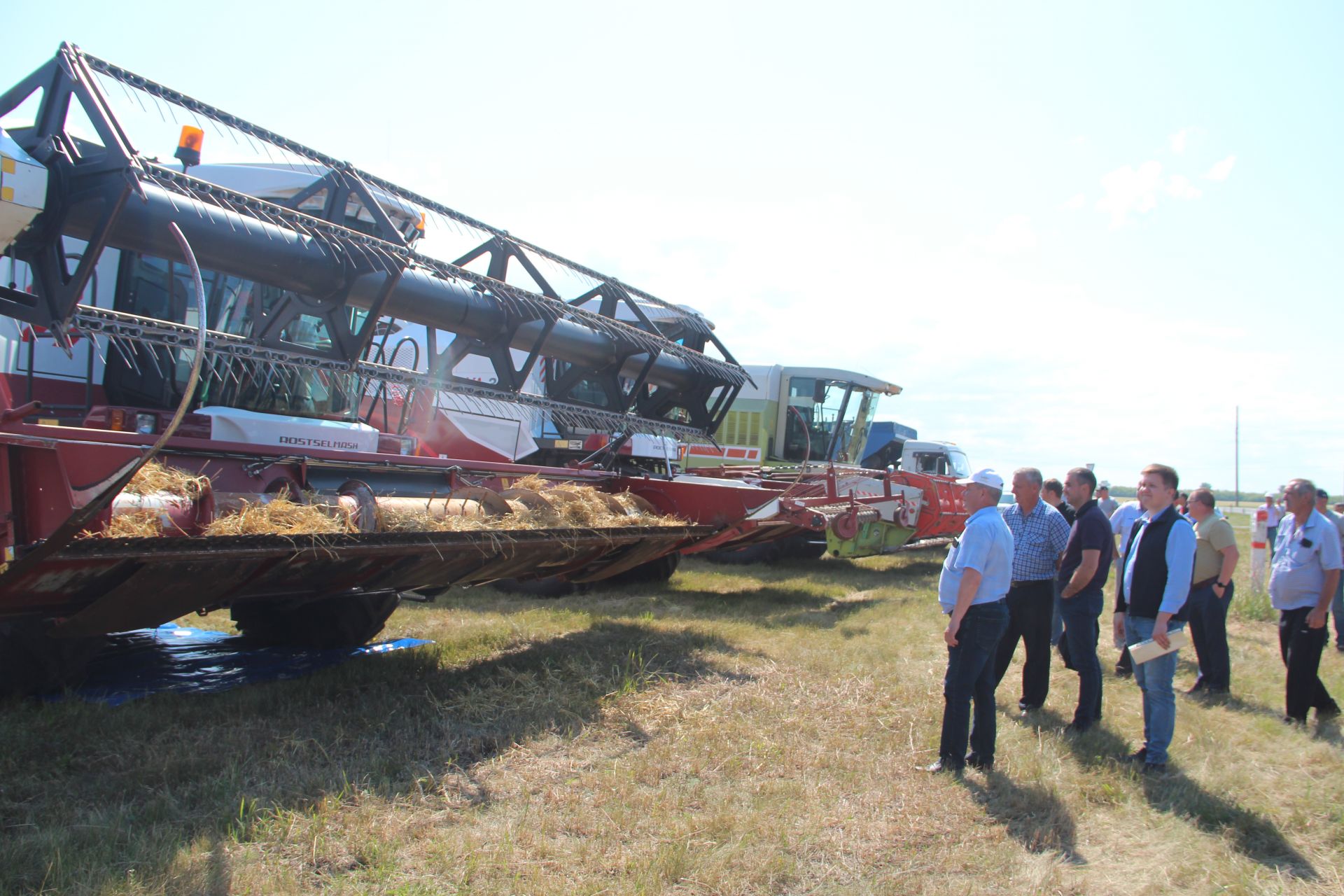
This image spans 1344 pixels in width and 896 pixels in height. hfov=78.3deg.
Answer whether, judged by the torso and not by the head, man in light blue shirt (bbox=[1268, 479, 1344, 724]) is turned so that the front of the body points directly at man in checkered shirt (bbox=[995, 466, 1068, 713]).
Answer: yes

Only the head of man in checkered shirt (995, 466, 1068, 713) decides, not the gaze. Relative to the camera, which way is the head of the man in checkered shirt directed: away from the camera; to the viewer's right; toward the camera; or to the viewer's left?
to the viewer's left

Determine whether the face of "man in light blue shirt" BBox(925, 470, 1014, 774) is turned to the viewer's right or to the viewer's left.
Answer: to the viewer's left

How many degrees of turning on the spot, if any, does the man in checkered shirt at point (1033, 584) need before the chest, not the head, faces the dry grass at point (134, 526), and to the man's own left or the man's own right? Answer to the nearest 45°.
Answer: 0° — they already face it

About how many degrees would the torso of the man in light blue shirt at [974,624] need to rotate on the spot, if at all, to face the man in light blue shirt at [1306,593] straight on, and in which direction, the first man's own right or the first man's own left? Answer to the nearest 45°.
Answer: approximately 135° to the first man's own right

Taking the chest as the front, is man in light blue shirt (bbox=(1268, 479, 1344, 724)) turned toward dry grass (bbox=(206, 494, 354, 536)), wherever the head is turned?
yes

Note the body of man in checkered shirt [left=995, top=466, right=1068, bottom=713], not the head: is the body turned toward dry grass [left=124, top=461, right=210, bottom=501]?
yes

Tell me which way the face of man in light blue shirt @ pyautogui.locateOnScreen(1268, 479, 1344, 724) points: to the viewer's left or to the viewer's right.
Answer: to the viewer's left

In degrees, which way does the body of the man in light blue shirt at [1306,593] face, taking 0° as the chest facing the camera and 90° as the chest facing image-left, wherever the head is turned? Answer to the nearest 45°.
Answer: approximately 45°

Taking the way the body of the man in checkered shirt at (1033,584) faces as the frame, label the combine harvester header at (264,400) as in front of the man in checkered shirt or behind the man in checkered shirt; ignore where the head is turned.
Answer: in front

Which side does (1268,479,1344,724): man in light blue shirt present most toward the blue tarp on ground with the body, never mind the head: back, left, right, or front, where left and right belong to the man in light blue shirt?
front

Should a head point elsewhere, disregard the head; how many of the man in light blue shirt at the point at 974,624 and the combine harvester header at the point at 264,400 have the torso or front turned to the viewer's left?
1

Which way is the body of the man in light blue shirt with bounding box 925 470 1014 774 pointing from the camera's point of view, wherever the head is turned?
to the viewer's left
